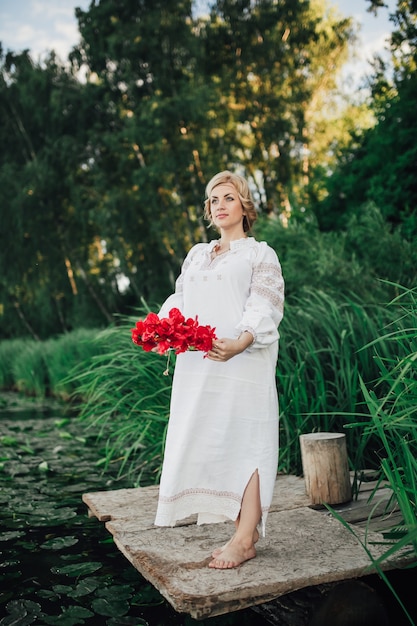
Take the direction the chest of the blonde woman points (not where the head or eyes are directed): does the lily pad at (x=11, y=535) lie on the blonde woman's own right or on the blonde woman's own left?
on the blonde woman's own right

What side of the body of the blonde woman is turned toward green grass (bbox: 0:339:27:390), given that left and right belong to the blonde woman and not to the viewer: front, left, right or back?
right

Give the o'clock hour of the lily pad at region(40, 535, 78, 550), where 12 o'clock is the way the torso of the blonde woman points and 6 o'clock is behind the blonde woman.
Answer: The lily pad is roughly at 3 o'clock from the blonde woman.

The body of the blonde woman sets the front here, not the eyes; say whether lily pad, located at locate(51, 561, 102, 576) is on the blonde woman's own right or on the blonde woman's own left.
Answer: on the blonde woman's own right

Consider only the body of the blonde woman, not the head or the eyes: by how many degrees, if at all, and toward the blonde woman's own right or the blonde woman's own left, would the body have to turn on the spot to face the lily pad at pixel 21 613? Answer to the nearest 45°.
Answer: approximately 45° to the blonde woman's own right

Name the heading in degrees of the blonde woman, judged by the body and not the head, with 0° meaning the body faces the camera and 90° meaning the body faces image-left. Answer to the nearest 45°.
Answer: approximately 45°

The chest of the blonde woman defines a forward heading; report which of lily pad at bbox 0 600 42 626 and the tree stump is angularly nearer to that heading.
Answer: the lily pad

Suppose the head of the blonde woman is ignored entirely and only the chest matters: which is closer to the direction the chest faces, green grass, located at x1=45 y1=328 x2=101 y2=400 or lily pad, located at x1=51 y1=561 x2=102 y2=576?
the lily pad
